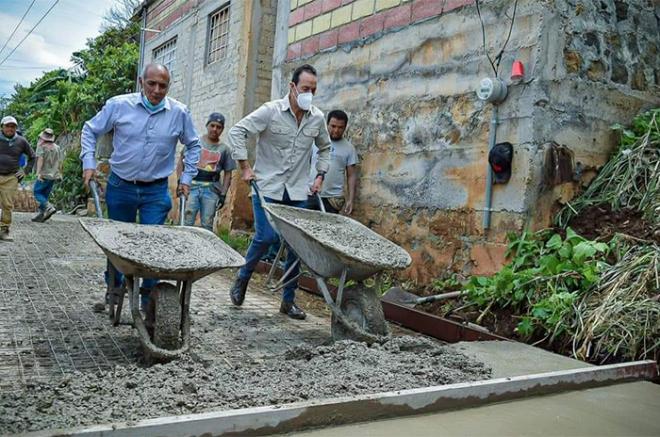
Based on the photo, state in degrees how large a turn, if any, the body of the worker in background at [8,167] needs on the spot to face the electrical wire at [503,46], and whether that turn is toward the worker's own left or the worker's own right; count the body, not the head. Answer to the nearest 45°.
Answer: approximately 45° to the worker's own left

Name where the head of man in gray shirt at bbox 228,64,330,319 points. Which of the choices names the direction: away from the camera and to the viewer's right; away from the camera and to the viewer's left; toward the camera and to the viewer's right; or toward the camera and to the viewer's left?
toward the camera and to the viewer's right

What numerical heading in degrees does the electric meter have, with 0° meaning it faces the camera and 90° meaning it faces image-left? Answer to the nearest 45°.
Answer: approximately 45°

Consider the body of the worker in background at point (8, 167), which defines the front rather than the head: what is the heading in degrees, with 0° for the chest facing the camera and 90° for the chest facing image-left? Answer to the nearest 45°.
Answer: approximately 0°

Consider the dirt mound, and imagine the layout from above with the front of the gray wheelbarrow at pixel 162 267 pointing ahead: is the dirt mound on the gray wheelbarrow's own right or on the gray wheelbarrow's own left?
on the gray wheelbarrow's own left

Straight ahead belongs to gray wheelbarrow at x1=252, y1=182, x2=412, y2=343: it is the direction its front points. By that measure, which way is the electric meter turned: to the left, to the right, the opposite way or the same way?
to the right

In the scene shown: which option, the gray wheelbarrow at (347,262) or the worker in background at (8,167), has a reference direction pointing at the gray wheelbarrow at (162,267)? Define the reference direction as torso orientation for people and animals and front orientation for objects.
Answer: the worker in background

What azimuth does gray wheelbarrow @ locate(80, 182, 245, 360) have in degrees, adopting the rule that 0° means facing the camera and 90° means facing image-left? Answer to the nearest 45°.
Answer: approximately 315°

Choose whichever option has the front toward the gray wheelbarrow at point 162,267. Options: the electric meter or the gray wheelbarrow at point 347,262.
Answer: the electric meter

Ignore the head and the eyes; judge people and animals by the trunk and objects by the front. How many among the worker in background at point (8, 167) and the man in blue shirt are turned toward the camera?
2
